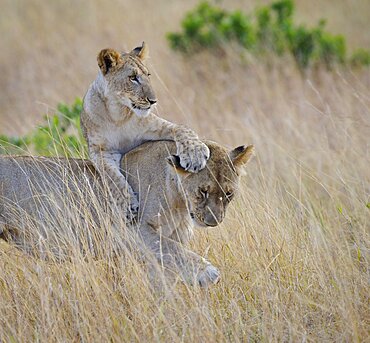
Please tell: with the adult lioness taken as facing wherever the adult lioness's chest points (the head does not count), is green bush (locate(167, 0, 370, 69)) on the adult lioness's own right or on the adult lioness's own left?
on the adult lioness's own left

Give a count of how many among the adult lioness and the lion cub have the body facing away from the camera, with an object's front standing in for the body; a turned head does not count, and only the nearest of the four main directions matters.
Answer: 0

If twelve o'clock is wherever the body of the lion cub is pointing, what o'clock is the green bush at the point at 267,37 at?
The green bush is roughly at 8 o'clock from the lion cub.

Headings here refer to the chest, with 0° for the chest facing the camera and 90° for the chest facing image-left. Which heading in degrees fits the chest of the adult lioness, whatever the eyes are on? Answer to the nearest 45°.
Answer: approximately 315°

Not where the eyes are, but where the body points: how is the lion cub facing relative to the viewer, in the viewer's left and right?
facing the viewer and to the right of the viewer
